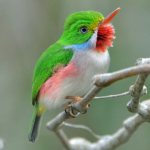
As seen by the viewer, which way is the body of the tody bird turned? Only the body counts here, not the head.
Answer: to the viewer's right
